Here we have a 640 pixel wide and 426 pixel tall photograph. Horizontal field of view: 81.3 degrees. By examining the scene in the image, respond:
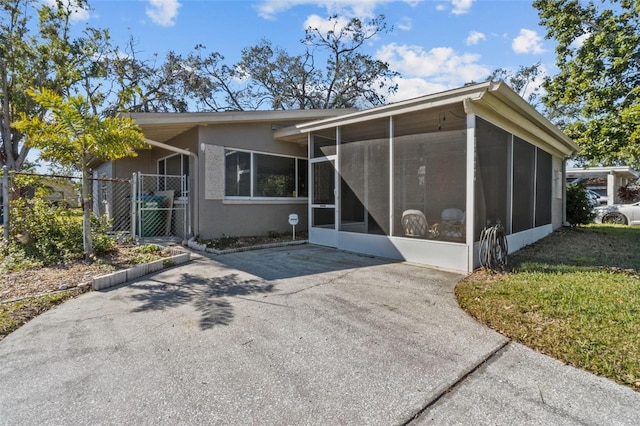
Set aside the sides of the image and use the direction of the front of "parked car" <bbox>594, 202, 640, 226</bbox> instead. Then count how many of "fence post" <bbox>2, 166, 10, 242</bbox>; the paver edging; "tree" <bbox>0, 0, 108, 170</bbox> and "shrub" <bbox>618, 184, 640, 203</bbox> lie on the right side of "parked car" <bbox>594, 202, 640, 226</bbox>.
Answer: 1

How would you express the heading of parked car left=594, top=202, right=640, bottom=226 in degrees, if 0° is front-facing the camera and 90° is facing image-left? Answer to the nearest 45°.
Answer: approximately 90°

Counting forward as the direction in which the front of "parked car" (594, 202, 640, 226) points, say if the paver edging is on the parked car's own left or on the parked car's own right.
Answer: on the parked car's own left
